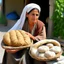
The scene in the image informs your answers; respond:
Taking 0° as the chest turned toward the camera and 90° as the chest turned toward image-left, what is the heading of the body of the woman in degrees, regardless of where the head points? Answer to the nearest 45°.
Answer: approximately 315°
